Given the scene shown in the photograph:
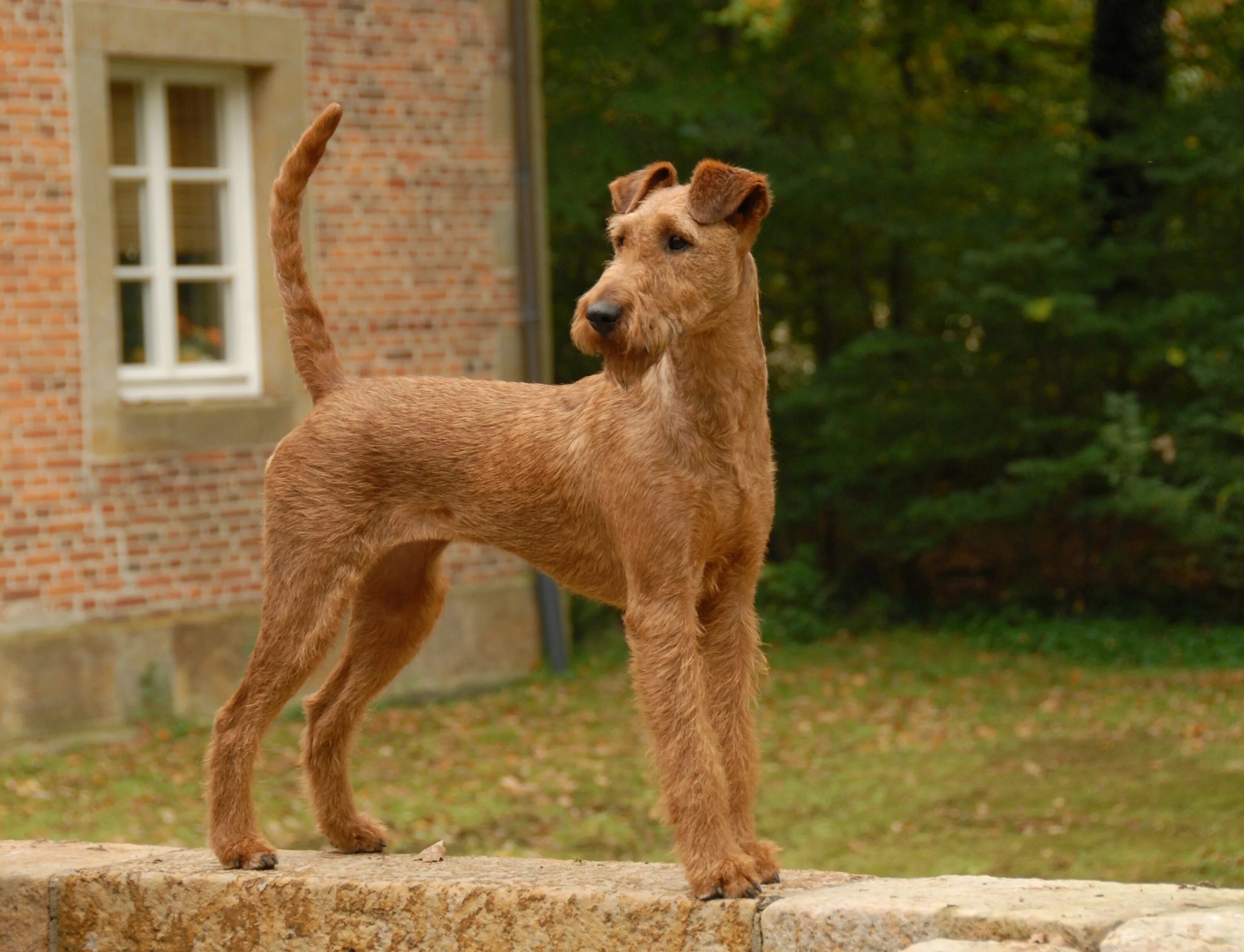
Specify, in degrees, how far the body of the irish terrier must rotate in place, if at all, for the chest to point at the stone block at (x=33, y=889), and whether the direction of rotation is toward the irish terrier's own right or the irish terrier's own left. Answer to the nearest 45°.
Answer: approximately 180°

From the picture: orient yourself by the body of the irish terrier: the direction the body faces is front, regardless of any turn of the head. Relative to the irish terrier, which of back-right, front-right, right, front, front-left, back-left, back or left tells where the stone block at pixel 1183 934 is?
front

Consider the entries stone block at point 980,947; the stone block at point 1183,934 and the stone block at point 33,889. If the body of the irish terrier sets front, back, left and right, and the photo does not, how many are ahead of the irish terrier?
2

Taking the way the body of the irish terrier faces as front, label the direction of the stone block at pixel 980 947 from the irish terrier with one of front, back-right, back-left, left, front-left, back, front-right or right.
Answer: front

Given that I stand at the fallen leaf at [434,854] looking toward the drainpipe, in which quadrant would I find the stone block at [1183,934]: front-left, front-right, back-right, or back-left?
back-right

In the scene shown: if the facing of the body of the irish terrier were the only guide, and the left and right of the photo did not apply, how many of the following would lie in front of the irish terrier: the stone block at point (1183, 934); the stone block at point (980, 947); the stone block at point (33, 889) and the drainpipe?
2

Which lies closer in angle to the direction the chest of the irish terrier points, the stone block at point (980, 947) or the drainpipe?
the stone block

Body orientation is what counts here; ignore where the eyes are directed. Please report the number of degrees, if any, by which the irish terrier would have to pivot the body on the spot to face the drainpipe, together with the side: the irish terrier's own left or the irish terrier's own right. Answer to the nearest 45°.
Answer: approximately 135° to the irish terrier's own left

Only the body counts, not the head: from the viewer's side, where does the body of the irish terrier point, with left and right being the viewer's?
facing the viewer and to the right of the viewer
